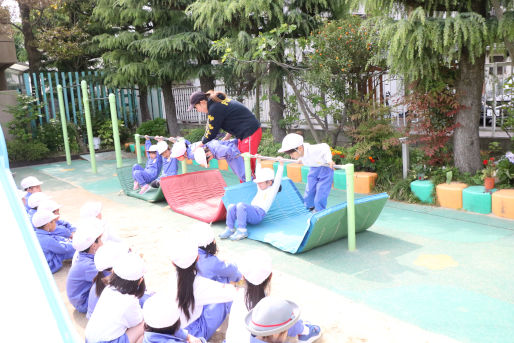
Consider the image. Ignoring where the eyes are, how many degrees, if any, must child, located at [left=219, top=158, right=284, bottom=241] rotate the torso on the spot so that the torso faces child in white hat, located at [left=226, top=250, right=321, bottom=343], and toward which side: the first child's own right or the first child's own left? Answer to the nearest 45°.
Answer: approximately 45° to the first child's own left

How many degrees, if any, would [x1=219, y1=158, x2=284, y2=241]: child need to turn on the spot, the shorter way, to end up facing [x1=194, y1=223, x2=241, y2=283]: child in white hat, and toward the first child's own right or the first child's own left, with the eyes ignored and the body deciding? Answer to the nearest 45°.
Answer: approximately 45° to the first child's own left

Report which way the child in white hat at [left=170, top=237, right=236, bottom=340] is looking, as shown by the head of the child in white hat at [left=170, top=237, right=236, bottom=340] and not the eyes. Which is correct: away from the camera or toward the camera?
away from the camera

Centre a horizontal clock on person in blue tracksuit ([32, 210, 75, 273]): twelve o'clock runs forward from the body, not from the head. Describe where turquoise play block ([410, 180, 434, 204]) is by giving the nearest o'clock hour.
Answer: The turquoise play block is roughly at 12 o'clock from the person in blue tracksuit.

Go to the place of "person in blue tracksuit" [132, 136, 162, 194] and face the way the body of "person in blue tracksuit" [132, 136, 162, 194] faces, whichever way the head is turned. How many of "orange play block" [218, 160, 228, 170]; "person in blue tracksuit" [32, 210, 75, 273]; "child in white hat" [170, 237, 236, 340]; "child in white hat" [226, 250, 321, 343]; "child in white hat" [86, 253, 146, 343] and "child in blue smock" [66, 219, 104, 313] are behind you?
1

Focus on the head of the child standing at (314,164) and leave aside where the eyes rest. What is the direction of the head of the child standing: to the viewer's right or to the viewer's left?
to the viewer's left

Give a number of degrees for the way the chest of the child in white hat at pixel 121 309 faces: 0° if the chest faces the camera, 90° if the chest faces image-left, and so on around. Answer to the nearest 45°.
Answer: approximately 225°

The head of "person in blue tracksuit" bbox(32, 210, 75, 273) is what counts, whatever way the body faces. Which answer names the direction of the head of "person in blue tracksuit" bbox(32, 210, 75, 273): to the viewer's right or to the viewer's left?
to the viewer's right

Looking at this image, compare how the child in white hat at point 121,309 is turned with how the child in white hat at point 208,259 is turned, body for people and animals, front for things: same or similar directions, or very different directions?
same or similar directions

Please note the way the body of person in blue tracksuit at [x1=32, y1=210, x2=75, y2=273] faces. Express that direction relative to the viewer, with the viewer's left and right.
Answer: facing to the right of the viewer

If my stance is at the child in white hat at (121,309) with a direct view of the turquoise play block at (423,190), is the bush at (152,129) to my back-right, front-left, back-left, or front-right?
front-left

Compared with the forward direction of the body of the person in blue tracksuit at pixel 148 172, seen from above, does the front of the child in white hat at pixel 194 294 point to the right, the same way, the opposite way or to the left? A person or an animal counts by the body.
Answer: the opposite way

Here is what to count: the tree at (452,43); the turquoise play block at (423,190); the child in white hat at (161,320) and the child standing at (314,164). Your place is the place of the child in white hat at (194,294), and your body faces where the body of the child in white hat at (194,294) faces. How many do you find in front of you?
3

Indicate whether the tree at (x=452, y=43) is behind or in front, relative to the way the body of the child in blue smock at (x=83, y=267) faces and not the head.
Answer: in front

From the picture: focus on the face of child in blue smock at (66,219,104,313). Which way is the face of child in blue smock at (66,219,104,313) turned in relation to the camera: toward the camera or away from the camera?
away from the camera

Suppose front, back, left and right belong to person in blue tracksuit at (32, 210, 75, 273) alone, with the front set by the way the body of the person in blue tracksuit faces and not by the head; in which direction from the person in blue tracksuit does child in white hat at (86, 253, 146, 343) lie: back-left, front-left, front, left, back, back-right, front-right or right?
right
